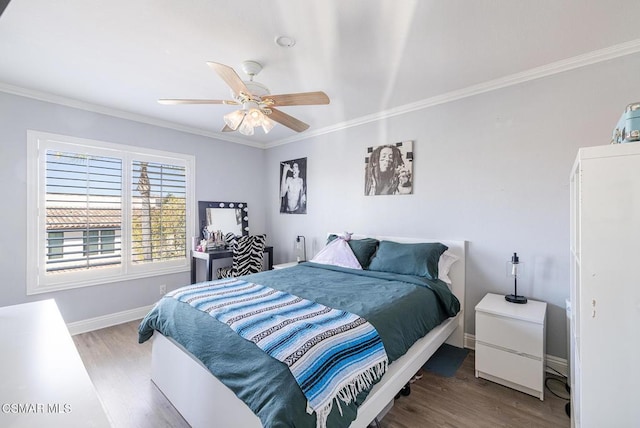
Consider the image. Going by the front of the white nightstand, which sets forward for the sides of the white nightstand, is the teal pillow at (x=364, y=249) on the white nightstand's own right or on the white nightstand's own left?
on the white nightstand's own right

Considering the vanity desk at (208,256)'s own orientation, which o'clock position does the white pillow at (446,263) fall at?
The white pillow is roughly at 10 o'clock from the vanity desk.

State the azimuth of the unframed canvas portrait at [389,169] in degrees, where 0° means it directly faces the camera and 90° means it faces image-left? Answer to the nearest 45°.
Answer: approximately 45°

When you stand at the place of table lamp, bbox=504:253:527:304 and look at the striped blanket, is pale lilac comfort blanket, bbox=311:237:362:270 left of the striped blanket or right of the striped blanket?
right
